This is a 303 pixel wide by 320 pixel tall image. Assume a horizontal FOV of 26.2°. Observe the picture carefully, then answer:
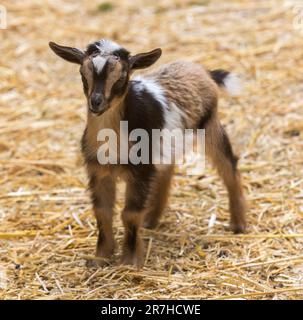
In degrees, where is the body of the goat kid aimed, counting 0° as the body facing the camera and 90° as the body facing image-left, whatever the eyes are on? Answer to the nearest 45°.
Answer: approximately 45°
